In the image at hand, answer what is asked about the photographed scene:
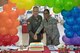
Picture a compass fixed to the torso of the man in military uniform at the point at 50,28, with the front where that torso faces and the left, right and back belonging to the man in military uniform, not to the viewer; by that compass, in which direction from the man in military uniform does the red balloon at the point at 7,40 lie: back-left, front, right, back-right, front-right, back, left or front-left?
front-right

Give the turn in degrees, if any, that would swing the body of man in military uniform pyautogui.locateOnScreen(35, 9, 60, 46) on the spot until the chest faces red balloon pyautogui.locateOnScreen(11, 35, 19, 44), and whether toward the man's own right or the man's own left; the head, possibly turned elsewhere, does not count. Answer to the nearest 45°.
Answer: approximately 45° to the man's own right

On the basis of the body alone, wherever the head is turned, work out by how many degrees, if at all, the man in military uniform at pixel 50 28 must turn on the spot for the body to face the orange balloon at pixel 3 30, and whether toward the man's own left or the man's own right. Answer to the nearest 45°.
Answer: approximately 45° to the man's own right

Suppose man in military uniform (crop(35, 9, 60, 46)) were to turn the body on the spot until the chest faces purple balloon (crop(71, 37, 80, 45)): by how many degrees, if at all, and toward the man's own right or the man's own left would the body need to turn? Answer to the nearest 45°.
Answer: approximately 135° to the man's own left

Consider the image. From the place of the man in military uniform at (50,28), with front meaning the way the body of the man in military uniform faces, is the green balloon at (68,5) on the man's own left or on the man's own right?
on the man's own left

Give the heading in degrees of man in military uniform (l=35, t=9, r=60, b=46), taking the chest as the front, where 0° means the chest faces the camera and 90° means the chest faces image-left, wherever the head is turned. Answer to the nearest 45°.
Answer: approximately 45°
